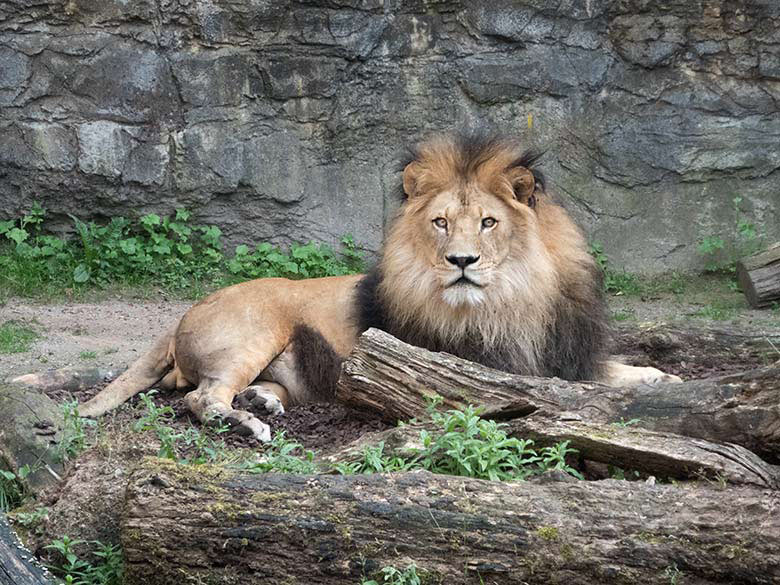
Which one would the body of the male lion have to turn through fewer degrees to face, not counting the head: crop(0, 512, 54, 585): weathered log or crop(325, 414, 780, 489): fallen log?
the fallen log

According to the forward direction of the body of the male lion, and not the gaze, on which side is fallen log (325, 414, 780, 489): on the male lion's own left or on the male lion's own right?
on the male lion's own right

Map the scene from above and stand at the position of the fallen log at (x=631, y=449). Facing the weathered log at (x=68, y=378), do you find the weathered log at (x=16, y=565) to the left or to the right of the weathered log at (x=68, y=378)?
left

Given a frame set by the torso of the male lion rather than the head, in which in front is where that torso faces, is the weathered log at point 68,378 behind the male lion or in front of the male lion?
behind

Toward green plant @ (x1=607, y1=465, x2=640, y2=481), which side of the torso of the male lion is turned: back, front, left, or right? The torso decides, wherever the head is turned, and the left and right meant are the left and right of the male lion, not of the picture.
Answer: right

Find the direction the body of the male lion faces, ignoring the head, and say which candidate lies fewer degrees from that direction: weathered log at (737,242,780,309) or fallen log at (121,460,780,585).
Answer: the weathered log

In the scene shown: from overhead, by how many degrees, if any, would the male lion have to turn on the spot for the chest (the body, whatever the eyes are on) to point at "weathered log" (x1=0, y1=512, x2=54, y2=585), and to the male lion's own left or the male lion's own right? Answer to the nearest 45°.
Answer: approximately 135° to the male lion's own right

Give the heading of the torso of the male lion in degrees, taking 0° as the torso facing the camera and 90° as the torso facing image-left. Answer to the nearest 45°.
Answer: approximately 270°
